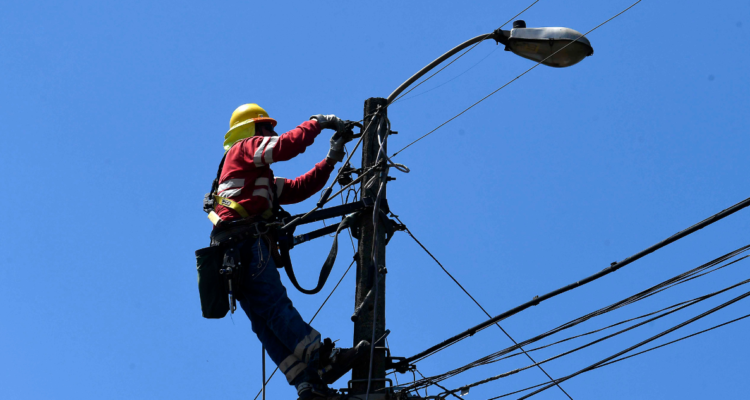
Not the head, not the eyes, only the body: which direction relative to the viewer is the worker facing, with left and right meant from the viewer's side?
facing to the right of the viewer

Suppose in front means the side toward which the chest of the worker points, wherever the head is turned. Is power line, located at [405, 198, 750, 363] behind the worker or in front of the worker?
in front
